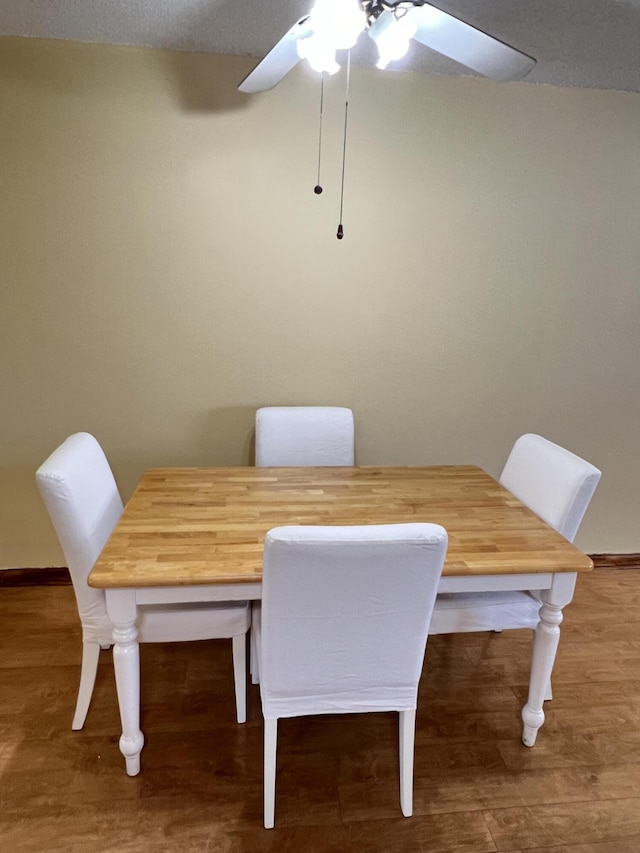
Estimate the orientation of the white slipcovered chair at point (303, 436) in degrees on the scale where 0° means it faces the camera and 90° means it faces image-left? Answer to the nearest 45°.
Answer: approximately 0°

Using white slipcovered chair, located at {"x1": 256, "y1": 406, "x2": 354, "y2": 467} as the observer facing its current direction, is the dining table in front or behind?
in front

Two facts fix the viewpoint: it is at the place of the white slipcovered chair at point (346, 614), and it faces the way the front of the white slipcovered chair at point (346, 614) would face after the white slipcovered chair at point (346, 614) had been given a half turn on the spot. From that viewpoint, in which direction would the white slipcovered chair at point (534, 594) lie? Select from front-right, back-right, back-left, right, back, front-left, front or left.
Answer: back-left

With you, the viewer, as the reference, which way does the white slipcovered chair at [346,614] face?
facing away from the viewer
